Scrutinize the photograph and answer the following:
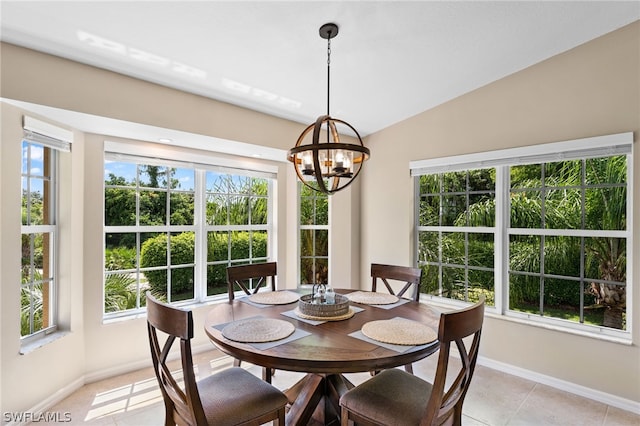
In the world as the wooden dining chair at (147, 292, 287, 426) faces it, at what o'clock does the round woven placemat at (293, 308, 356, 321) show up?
The round woven placemat is roughly at 1 o'clock from the wooden dining chair.

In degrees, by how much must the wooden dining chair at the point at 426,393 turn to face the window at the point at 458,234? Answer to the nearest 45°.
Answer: approximately 45° to its right

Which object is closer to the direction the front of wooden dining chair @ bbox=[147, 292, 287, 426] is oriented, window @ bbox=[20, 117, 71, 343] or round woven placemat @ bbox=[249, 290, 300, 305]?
the round woven placemat

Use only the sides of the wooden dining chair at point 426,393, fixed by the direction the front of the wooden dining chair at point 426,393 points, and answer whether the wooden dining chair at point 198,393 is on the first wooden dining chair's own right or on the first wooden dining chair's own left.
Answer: on the first wooden dining chair's own left

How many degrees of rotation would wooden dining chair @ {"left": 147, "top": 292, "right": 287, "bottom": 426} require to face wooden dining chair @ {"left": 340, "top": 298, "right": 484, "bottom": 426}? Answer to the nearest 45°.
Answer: approximately 45° to its right

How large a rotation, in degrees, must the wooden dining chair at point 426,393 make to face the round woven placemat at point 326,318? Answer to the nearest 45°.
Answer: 0° — it already faces it

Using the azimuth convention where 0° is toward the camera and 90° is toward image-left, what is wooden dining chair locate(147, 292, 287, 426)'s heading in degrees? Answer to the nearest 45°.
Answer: approximately 225°

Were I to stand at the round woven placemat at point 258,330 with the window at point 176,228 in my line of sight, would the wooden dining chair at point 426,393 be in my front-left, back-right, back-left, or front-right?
back-right

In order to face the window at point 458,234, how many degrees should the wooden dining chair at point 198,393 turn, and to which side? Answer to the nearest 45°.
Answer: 0° — it already faces it

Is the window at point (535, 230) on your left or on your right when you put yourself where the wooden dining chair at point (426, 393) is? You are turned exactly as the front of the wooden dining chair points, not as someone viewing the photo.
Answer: on your right

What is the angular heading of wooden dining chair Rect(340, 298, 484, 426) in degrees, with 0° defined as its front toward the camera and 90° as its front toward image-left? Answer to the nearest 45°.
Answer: approximately 135°
